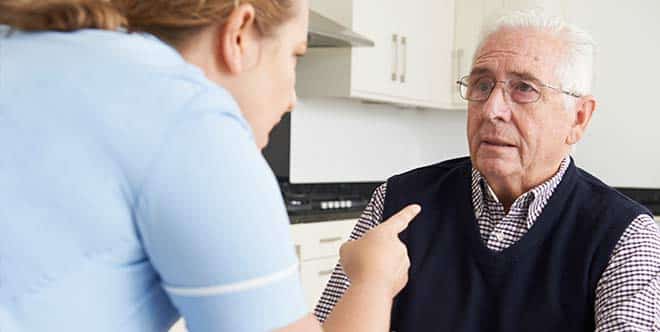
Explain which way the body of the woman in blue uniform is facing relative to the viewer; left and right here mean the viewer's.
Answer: facing away from the viewer and to the right of the viewer

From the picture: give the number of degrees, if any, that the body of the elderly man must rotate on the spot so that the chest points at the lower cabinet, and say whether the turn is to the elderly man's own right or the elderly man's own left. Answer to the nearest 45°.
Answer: approximately 90° to the elderly man's own right

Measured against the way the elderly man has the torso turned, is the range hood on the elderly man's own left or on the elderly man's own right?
on the elderly man's own right

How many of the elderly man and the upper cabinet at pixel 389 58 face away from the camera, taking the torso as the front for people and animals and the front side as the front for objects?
0

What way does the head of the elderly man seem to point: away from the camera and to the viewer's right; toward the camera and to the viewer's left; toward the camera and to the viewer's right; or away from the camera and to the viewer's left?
toward the camera and to the viewer's left

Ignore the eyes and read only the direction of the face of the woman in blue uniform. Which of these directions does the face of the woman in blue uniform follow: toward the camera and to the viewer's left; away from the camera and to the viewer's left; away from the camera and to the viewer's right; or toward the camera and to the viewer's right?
away from the camera and to the viewer's right

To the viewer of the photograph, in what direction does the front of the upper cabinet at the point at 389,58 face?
facing the viewer and to the right of the viewer

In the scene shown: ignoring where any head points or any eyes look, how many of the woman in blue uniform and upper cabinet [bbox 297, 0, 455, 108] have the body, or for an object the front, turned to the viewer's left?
0

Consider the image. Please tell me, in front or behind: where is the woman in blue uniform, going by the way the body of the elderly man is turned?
in front

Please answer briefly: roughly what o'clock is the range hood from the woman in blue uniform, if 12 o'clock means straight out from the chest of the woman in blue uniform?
The range hood is roughly at 11 o'clock from the woman in blue uniform.

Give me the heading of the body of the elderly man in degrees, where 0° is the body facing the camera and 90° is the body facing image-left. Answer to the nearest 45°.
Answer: approximately 45°

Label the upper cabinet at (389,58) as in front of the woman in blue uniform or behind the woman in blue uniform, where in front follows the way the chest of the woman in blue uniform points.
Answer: in front

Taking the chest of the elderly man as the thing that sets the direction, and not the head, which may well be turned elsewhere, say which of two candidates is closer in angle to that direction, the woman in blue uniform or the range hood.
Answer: the woman in blue uniform

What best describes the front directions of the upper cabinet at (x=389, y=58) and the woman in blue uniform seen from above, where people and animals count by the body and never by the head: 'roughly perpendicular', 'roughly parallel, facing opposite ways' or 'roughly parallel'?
roughly perpendicular

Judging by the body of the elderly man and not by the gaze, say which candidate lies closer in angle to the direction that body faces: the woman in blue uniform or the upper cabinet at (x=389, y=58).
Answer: the woman in blue uniform

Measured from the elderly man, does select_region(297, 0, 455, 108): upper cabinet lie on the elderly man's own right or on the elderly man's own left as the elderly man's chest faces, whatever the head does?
on the elderly man's own right

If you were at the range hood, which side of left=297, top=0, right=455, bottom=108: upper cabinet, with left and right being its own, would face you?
right

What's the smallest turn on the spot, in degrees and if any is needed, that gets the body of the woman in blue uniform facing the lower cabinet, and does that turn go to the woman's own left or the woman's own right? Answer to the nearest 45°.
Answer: approximately 45° to the woman's own left
